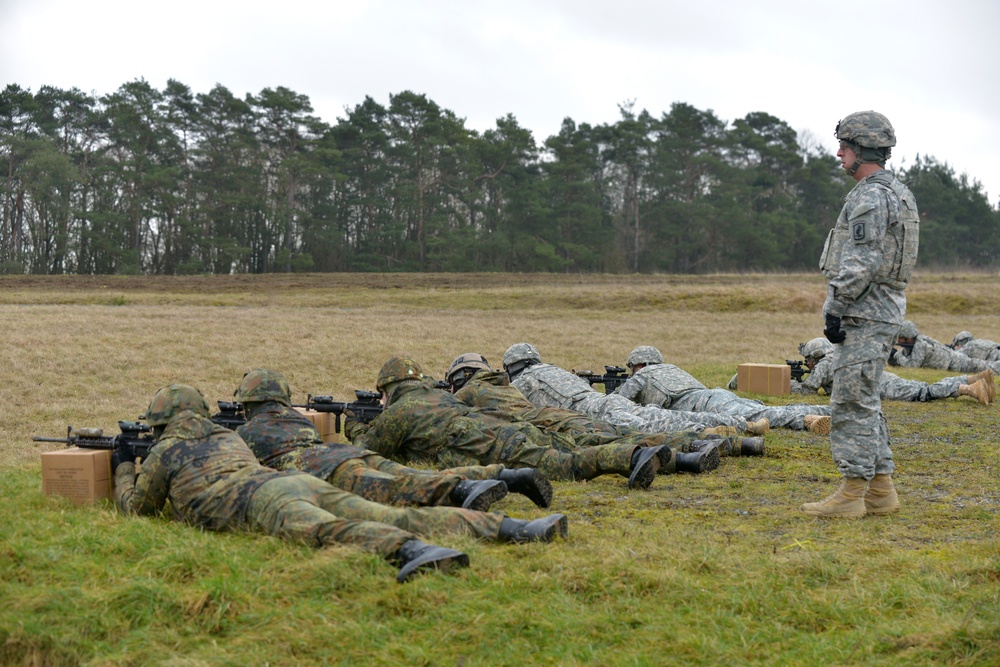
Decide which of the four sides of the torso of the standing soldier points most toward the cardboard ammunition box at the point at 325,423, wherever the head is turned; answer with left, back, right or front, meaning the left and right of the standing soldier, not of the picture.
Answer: front

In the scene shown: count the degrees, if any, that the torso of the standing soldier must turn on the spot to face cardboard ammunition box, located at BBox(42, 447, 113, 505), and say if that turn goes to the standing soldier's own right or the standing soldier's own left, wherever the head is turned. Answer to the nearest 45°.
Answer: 0° — they already face it

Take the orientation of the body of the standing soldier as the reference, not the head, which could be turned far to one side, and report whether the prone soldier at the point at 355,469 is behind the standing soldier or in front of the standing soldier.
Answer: in front

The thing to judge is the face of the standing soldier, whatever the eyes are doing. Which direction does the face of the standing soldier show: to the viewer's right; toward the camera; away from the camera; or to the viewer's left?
to the viewer's left

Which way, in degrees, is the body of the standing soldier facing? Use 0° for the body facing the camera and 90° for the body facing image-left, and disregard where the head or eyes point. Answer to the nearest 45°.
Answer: approximately 90°

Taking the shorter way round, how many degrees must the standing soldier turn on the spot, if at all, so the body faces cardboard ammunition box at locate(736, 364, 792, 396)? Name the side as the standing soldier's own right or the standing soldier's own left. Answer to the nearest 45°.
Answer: approximately 90° to the standing soldier's own right
